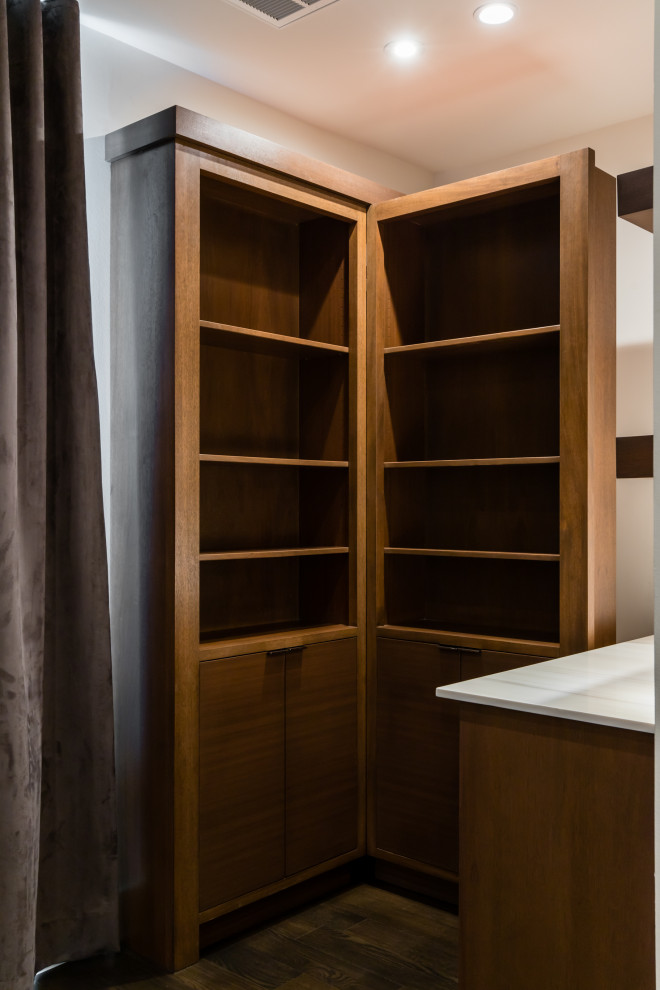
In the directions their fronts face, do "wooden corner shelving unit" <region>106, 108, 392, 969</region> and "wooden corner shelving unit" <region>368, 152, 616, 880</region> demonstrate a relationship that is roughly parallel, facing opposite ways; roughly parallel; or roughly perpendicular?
roughly perpendicular

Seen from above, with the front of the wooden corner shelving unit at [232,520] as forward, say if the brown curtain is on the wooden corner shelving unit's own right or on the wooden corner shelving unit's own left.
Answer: on the wooden corner shelving unit's own right

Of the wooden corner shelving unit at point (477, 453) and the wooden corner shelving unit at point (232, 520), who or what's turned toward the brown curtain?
the wooden corner shelving unit at point (477, 453)

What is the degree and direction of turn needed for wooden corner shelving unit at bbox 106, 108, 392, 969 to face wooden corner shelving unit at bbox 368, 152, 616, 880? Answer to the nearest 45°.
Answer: approximately 45° to its left

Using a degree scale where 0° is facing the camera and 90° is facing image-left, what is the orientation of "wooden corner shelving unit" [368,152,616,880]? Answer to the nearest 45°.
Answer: approximately 45°

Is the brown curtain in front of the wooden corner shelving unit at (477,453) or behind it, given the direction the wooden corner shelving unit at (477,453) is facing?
in front

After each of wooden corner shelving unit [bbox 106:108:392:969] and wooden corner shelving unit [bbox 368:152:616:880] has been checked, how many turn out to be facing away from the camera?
0

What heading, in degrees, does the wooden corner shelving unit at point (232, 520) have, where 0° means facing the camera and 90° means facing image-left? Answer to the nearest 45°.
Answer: approximately 315°
